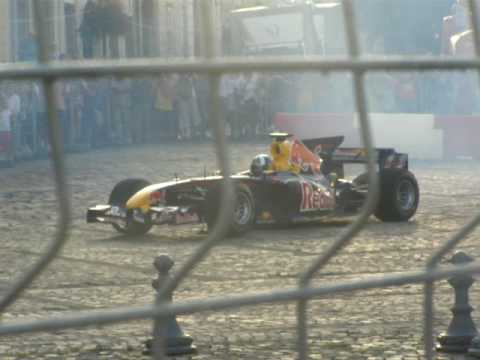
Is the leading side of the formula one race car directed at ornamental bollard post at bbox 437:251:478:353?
no

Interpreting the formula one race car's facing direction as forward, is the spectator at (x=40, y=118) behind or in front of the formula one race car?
in front

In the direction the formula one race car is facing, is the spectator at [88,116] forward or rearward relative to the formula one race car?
forward

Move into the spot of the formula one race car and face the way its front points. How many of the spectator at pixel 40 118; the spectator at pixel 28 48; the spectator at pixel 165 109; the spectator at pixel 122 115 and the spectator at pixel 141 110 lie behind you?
0

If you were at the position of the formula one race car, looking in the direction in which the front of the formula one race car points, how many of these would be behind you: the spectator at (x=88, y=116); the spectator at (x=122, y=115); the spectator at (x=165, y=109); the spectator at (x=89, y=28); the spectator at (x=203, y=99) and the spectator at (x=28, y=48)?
0

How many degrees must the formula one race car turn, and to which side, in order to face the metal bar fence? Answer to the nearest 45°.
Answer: approximately 45° to its left

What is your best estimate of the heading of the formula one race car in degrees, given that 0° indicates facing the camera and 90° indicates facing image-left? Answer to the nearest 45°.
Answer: approximately 45°
